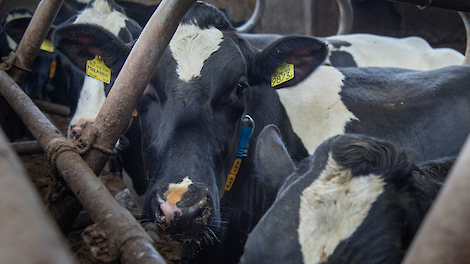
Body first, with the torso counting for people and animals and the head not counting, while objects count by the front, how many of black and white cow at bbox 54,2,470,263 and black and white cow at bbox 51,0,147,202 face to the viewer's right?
0

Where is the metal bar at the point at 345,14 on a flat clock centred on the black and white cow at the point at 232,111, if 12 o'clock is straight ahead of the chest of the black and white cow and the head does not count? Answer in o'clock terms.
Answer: The metal bar is roughly at 5 o'clock from the black and white cow.

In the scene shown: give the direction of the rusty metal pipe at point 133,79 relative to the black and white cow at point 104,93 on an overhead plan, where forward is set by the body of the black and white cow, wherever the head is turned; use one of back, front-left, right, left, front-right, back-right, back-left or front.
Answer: front-left

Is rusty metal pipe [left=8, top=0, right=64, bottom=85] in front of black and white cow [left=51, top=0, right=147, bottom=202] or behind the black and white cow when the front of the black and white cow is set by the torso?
in front

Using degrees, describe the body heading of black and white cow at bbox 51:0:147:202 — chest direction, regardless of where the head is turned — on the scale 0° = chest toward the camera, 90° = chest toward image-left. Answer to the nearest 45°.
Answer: approximately 45°

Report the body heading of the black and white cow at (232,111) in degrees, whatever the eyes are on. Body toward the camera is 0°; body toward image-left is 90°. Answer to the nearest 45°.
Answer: approximately 45°
